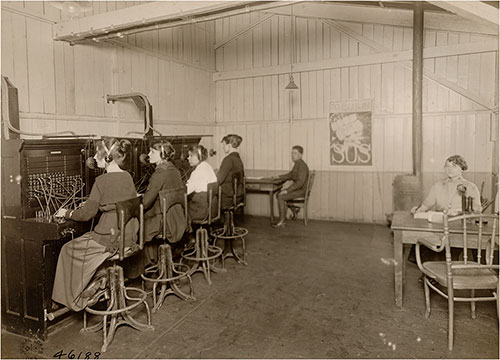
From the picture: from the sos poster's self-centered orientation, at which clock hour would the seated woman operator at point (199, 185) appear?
The seated woman operator is roughly at 1 o'clock from the sos poster.

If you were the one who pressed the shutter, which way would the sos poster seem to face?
facing the viewer

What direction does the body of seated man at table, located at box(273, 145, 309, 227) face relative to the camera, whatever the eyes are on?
to the viewer's left

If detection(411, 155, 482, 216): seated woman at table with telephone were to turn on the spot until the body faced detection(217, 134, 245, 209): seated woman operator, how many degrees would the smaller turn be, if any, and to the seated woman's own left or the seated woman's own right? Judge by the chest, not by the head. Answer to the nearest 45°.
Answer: approximately 45° to the seated woman's own right

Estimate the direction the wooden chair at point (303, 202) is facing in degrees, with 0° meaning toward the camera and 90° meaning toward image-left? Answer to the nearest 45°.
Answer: approximately 90°

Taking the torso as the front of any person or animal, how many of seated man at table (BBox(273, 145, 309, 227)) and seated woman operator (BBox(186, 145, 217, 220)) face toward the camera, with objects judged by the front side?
0

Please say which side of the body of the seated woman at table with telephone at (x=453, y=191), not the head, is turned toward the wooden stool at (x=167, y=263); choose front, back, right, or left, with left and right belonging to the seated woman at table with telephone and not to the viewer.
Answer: front

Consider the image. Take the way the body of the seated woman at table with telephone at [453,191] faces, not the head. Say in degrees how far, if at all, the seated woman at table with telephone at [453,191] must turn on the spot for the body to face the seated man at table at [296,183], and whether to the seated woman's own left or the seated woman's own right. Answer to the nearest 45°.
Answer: approximately 90° to the seated woman's own right

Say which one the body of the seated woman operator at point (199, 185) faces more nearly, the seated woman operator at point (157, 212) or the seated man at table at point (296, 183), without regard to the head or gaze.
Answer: the seated woman operator

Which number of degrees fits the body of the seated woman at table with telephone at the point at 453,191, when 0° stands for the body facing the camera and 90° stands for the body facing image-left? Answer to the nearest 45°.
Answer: approximately 45°

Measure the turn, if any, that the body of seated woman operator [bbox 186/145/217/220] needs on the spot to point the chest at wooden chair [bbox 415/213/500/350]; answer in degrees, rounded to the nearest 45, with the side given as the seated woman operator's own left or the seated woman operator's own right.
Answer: approximately 135° to the seated woman operator's own left
